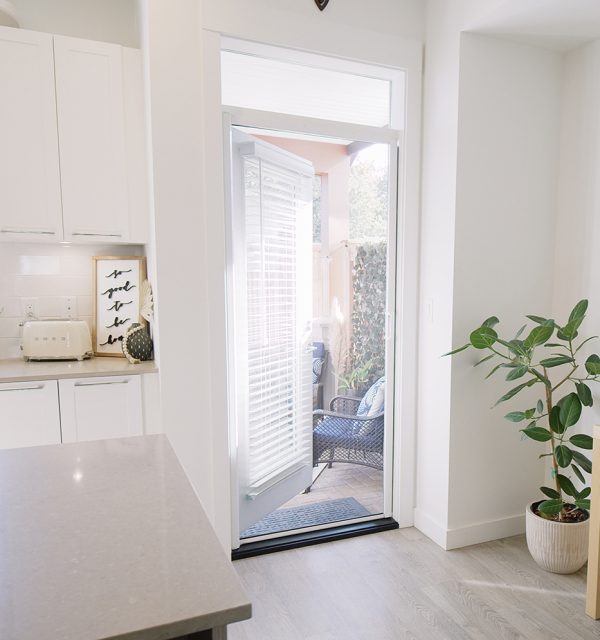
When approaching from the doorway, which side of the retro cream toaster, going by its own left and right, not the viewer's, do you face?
left

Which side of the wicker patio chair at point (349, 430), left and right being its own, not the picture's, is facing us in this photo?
left

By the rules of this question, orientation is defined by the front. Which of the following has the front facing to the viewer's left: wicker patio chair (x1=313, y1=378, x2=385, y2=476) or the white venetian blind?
the wicker patio chair

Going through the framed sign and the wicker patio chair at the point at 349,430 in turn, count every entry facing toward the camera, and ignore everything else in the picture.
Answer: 1

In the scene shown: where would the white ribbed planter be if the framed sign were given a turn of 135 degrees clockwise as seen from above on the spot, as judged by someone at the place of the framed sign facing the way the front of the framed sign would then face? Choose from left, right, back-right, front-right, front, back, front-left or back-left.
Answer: back

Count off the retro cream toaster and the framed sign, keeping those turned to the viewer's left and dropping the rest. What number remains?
0

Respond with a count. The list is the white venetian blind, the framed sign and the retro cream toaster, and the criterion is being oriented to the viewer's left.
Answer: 0

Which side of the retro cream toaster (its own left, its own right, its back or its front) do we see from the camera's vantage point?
front

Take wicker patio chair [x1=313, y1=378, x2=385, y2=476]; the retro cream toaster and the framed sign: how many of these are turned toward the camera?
2

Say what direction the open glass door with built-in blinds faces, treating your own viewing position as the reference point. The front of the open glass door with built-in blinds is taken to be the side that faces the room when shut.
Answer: facing the viewer and to the right of the viewer

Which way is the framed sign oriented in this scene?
toward the camera

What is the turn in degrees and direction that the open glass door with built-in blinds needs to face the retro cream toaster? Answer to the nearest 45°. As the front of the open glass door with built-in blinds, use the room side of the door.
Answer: approximately 135° to its right

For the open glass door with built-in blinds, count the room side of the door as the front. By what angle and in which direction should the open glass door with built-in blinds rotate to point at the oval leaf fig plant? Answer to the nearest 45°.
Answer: approximately 45° to its left

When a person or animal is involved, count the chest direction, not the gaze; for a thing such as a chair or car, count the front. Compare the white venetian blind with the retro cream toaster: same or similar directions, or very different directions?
same or similar directions

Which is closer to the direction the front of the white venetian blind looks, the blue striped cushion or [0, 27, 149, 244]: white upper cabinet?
the blue striped cushion

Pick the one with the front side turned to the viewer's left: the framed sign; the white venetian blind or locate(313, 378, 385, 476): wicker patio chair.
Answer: the wicker patio chair
